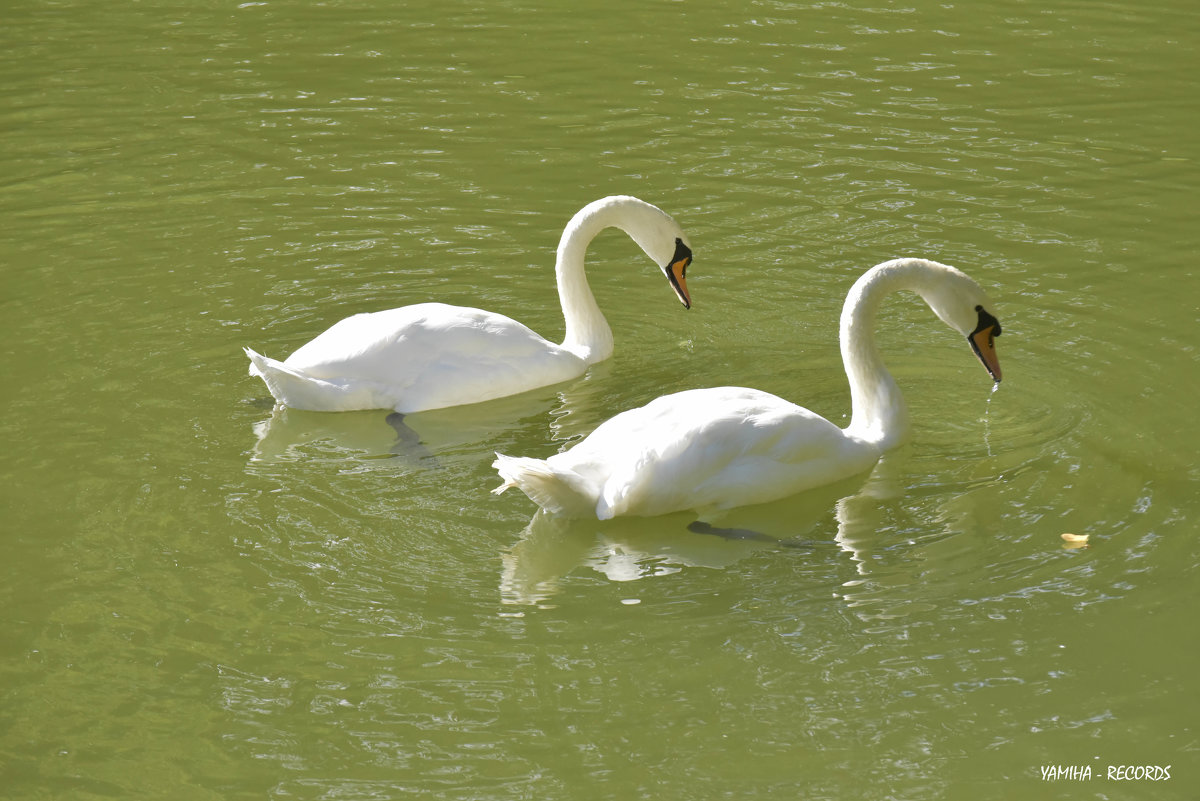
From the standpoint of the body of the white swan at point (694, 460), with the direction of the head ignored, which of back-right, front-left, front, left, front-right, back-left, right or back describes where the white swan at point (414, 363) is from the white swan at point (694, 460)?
back-left

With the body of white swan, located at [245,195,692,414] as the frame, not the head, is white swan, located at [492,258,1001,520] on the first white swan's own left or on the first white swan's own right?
on the first white swan's own right

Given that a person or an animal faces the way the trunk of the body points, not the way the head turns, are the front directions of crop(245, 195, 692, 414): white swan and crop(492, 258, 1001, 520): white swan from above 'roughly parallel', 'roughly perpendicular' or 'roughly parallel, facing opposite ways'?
roughly parallel

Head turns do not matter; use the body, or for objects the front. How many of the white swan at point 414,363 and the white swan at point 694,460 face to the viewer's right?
2

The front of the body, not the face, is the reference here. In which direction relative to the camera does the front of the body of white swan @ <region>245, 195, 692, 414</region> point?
to the viewer's right

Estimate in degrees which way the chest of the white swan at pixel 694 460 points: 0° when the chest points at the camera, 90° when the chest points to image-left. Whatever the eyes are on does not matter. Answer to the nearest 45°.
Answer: approximately 270°
